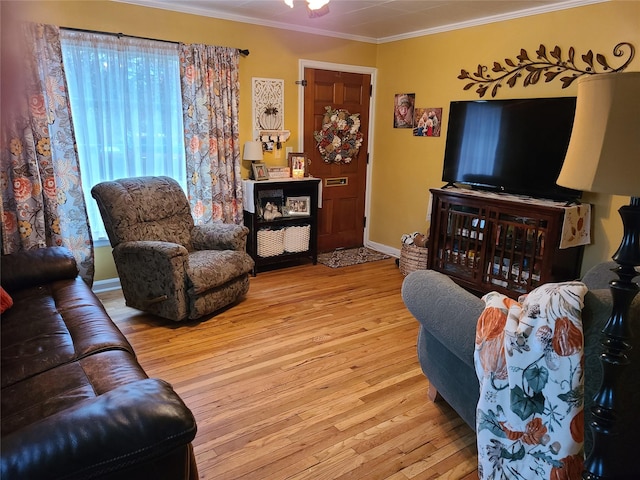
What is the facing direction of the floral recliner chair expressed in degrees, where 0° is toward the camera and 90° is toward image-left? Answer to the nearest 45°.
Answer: approximately 315°

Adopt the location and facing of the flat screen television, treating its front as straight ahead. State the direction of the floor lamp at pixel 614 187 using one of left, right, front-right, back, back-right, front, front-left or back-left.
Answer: front-left

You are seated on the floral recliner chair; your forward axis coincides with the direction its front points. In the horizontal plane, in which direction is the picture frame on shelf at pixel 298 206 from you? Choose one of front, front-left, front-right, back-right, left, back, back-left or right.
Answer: left

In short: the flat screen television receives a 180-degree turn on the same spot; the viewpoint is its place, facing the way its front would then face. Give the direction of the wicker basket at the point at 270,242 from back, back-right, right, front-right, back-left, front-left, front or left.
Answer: back-left

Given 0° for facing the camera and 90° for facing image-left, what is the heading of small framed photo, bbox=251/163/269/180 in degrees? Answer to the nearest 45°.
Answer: approximately 315°

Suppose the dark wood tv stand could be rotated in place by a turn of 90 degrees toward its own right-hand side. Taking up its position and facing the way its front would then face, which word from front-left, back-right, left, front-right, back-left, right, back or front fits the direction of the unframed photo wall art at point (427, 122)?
front

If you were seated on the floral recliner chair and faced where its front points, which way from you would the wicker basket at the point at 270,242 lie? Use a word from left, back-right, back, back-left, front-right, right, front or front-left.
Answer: left

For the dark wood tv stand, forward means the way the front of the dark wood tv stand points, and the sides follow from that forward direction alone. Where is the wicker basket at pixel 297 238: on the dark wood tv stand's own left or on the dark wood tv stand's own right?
on the dark wood tv stand's own right

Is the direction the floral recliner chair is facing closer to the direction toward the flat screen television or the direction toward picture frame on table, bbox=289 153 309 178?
the flat screen television

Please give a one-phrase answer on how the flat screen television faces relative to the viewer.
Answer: facing the viewer and to the left of the viewer

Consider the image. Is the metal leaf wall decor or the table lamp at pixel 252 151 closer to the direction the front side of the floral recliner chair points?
the metal leaf wall decor

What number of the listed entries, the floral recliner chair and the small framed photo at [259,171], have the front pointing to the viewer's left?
0

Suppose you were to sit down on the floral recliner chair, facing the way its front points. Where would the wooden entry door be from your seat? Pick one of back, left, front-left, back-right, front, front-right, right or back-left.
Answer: left

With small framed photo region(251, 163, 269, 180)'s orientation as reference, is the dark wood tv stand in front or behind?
in front
